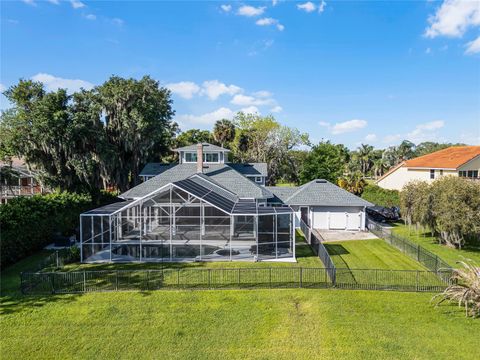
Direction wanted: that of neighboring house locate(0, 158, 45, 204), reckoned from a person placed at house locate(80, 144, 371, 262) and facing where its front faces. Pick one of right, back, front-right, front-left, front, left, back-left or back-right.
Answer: front-left

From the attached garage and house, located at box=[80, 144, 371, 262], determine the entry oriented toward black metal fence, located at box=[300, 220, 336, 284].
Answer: the attached garage

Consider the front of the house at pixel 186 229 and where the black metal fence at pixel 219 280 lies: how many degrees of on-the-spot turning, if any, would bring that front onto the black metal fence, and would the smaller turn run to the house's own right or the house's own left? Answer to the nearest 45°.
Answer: approximately 180°

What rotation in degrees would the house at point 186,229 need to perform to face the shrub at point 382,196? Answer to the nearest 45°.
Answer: approximately 45° to its right

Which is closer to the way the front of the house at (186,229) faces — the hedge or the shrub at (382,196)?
the shrub

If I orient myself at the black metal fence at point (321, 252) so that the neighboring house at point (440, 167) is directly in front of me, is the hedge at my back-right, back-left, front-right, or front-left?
back-left

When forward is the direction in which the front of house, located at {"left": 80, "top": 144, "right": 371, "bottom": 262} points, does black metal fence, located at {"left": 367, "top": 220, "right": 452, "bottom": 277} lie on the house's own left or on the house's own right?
on the house's own right

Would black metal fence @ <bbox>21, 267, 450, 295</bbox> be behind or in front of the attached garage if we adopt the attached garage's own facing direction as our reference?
in front

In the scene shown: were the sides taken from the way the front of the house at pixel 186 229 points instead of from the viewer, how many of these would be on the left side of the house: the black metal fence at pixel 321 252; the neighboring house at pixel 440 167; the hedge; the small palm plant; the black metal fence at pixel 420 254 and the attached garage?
1

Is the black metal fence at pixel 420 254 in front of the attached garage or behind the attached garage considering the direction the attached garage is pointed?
in front

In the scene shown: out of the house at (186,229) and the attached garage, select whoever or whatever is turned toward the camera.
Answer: the attached garage

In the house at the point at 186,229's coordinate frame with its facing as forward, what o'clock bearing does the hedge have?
The hedge is roughly at 9 o'clock from the house.

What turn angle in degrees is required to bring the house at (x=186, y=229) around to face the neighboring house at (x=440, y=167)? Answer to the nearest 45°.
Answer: approximately 45° to its right

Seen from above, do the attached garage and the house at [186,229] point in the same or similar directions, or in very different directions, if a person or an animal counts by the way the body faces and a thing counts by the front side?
very different directions

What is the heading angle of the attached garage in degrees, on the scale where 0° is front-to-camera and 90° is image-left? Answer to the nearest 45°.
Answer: approximately 0°

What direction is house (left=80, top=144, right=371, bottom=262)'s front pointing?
away from the camera
